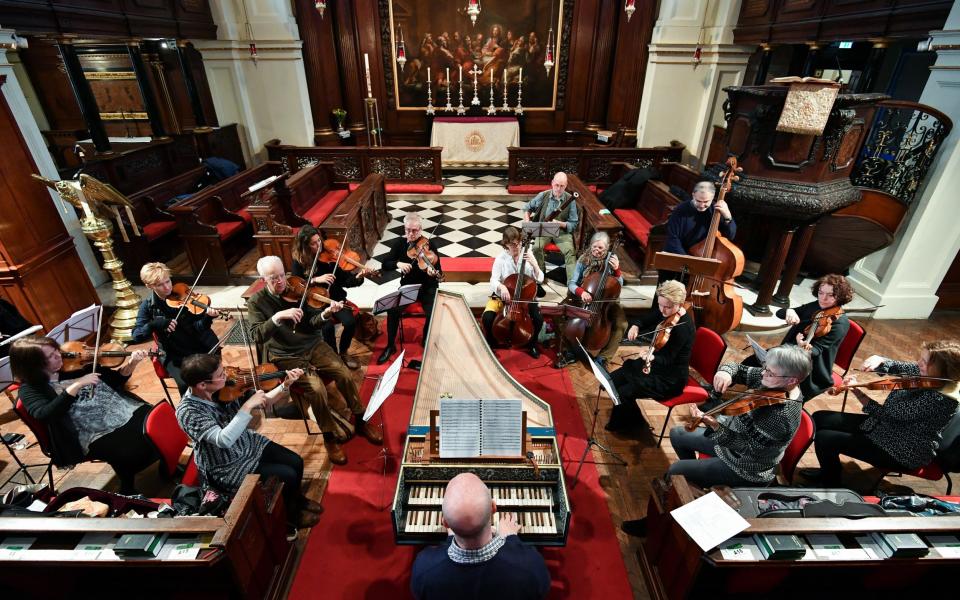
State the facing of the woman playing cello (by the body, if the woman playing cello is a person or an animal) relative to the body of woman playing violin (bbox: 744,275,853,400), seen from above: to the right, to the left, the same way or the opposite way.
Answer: to the left

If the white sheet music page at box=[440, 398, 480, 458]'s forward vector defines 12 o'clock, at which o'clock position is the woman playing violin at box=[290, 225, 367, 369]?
The woman playing violin is roughly at 5 o'clock from the white sheet music page.

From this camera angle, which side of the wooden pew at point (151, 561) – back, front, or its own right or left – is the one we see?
back

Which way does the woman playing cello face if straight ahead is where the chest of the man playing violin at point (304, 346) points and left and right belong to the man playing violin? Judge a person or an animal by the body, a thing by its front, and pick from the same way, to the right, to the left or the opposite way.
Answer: to the right

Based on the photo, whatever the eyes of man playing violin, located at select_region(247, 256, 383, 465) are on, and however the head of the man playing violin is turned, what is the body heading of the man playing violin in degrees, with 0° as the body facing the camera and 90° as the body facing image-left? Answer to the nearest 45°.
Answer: approximately 315°

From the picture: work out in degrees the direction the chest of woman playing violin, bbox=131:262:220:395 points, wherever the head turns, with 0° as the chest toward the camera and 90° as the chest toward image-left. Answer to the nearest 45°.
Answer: approximately 315°

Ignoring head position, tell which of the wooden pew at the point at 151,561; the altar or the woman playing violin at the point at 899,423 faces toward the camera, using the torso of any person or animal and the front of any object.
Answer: the altar

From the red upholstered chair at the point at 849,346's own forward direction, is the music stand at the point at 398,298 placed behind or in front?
in front

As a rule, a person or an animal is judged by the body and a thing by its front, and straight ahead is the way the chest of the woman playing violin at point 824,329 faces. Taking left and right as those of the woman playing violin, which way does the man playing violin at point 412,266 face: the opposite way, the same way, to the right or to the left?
to the left

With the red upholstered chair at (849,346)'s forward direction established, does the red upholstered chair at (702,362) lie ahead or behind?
ahead

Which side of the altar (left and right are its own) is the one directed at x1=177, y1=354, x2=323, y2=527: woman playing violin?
front

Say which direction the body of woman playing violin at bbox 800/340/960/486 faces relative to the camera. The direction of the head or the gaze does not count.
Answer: to the viewer's left

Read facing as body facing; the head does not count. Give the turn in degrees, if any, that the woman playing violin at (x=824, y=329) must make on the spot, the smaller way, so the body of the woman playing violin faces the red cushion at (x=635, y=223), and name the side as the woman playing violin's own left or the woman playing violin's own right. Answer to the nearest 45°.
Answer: approximately 90° to the woman playing violin's own right

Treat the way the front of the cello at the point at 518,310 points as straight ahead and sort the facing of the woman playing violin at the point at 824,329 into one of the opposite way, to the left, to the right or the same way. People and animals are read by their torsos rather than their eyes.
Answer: to the right

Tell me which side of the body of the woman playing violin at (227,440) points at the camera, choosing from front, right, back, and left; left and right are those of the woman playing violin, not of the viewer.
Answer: right

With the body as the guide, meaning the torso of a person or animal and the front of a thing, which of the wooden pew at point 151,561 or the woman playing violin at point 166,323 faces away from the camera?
the wooden pew

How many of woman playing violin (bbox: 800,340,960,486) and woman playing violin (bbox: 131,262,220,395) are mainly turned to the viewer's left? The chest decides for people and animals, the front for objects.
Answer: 1
